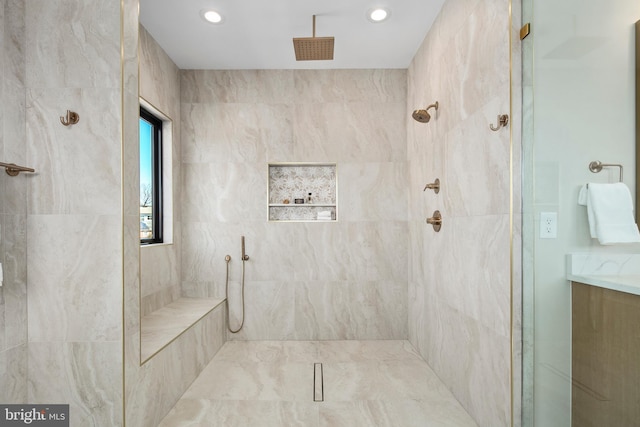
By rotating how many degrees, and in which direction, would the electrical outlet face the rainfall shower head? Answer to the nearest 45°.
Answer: approximately 90° to its right

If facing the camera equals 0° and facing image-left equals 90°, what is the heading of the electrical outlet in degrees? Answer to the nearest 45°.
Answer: approximately 0°

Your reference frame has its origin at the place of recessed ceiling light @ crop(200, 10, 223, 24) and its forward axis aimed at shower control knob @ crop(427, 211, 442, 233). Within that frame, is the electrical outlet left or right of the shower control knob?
right

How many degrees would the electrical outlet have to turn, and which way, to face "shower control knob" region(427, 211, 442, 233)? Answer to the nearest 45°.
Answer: approximately 135° to its right

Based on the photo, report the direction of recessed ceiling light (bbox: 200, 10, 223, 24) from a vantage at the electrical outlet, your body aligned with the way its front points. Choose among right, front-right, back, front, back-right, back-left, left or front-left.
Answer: right
